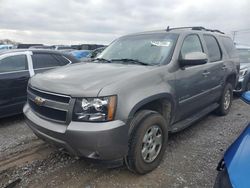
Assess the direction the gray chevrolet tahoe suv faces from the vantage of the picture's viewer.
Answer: facing the viewer and to the left of the viewer

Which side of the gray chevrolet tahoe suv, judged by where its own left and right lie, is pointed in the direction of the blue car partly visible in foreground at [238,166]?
left
